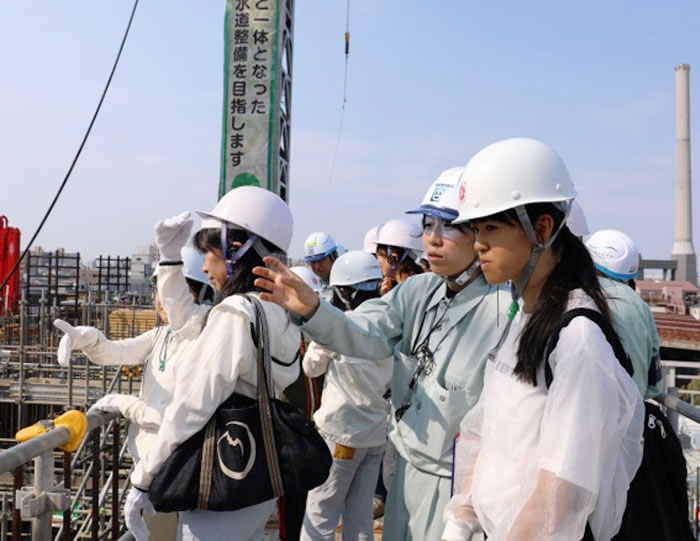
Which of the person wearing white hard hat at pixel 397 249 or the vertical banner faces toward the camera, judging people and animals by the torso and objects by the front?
the vertical banner

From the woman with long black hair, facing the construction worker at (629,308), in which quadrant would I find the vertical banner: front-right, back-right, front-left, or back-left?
front-left

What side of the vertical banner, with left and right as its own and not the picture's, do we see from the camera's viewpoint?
front

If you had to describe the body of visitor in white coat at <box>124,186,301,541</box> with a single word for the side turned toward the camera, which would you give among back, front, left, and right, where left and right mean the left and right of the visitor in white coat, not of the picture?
left

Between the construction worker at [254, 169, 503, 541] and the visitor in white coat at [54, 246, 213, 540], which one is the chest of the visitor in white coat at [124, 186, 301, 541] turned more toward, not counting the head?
the visitor in white coat

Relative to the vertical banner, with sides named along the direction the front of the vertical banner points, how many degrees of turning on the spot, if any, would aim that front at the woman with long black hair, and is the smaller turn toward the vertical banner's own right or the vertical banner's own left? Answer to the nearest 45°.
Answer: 0° — it already faces them

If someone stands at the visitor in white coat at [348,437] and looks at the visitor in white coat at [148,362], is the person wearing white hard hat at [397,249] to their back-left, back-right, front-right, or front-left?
back-right

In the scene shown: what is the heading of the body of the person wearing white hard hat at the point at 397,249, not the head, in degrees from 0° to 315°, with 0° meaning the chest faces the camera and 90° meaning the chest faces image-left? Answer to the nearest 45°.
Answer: approximately 90°

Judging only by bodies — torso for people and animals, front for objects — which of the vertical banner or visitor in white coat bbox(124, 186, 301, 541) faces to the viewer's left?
the visitor in white coat

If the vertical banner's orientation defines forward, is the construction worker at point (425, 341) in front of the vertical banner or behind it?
in front

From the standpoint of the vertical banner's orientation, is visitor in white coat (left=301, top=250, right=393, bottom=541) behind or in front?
in front

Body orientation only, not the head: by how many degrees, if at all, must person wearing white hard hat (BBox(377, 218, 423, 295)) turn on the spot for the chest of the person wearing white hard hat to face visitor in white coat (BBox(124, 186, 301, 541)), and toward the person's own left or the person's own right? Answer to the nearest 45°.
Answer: approximately 90° to the person's own left

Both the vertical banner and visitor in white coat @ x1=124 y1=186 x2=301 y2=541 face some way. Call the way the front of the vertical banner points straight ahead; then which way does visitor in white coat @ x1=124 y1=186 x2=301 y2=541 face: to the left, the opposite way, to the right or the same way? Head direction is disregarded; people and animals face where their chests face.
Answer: to the right
